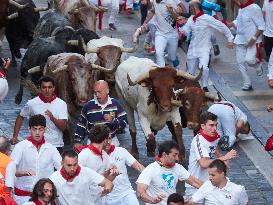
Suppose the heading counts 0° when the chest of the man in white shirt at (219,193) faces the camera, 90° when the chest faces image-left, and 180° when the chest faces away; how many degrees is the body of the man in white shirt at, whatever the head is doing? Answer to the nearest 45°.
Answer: approximately 45°

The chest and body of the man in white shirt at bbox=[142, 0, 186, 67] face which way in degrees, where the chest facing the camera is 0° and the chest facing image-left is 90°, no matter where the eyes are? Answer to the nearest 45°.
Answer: approximately 0°

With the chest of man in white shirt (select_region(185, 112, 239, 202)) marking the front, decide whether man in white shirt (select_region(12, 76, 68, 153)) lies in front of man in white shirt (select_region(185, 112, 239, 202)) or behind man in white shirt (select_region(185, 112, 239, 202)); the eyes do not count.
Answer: behind

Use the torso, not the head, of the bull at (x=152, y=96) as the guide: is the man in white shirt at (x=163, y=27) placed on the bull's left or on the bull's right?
on the bull's left

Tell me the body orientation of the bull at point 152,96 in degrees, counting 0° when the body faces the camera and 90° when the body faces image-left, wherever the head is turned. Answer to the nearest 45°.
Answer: approximately 315°

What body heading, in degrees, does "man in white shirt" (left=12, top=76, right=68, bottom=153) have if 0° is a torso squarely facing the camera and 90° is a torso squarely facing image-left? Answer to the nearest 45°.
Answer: approximately 0°

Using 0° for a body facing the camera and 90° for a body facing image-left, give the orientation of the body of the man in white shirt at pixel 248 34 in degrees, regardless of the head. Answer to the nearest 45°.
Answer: approximately 45°
